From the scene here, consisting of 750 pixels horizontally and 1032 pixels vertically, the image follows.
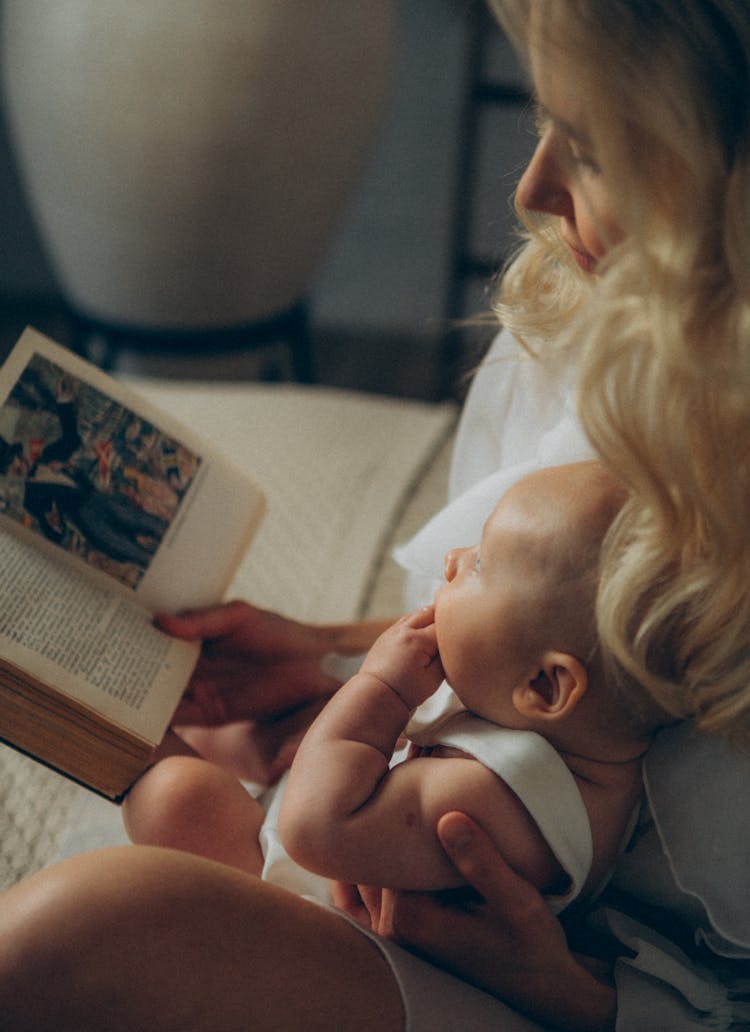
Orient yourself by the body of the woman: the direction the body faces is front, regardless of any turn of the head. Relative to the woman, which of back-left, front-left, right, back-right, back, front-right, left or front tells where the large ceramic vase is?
right

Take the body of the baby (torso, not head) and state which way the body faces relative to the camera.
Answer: to the viewer's left

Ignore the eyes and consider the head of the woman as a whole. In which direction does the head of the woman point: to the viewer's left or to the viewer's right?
to the viewer's left

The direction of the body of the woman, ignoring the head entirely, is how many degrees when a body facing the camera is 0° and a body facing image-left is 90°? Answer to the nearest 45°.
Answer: approximately 90°

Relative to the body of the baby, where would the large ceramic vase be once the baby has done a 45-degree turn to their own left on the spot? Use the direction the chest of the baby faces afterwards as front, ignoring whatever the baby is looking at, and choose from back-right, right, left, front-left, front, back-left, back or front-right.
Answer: back-right
